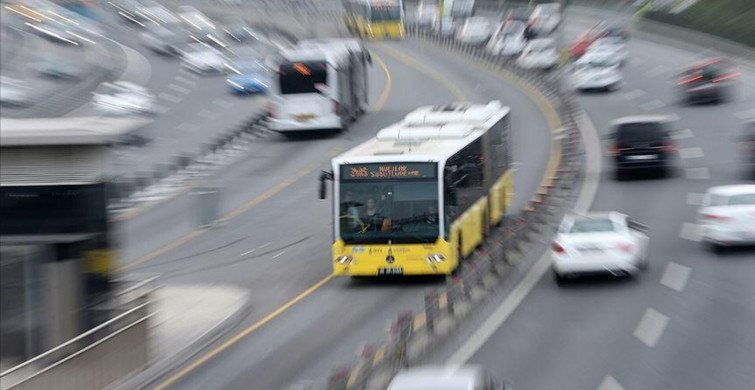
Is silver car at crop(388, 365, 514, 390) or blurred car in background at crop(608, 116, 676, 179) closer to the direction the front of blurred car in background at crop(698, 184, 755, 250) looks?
the blurred car in background

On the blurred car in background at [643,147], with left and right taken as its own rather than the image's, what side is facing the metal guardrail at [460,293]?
back

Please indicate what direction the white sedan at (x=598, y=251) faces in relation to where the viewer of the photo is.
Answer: facing away from the viewer and to the right of the viewer

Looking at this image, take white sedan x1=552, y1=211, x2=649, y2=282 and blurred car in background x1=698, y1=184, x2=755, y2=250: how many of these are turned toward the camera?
0

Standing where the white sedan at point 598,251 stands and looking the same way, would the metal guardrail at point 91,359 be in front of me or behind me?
behind

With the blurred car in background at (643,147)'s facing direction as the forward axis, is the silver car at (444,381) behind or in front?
behind

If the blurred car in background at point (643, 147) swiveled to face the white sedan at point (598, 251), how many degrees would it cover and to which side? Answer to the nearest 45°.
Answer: approximately 180°

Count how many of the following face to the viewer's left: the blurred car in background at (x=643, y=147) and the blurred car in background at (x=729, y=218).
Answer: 0

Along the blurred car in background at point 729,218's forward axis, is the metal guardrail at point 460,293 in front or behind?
behind

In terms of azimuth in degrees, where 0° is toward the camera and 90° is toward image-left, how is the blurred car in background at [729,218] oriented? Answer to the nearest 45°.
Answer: approximately 225°

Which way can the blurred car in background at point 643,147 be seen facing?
away from the camera

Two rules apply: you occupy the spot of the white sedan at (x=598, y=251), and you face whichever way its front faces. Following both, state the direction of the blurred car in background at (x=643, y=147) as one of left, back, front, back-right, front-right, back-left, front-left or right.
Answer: front-left
